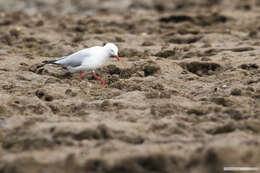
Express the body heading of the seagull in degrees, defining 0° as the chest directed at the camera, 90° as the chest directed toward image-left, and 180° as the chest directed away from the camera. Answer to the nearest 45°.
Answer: approximately 270°
